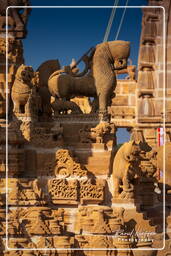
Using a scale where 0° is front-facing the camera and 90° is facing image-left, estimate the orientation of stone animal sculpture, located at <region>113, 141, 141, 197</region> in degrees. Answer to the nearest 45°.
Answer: approximately 270°

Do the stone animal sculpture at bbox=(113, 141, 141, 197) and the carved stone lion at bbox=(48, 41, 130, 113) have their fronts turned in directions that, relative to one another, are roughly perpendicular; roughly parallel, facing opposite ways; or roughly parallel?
roughly parallel

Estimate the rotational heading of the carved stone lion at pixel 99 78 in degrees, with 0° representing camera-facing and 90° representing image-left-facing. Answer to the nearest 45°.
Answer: approximately 270°

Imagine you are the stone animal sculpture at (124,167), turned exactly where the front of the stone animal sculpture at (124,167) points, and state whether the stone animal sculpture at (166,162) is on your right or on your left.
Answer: on your left

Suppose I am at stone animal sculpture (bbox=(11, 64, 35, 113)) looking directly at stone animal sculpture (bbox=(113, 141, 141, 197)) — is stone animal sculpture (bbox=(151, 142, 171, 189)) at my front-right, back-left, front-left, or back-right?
front-left

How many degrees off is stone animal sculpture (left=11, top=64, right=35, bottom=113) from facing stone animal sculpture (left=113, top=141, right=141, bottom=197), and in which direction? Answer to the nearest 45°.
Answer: approximately 45° to its left

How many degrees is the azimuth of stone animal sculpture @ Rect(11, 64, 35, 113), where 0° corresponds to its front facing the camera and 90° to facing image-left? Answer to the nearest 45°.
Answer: approximately 315°
